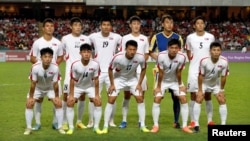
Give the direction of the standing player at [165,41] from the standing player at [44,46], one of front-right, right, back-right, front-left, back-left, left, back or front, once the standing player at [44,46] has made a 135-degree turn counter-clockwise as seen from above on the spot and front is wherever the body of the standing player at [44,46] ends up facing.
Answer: front-right

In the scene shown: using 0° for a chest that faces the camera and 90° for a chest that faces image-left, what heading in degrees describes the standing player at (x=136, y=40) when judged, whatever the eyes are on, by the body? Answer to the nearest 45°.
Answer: approximately 0°

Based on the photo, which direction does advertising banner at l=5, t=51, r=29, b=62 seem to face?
toward the camera

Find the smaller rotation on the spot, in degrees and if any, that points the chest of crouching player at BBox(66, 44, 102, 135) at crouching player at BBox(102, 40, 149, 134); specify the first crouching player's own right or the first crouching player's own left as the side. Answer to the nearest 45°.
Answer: approximately 90° to the first crouching player's own left

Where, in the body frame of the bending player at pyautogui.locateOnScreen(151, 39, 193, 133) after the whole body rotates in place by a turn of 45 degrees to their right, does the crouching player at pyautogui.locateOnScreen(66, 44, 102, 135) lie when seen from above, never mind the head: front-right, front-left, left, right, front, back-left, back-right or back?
front-right

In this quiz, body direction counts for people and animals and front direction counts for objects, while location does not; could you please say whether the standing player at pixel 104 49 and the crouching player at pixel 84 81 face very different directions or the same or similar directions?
same or similar directions

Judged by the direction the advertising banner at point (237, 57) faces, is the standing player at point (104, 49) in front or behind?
in front

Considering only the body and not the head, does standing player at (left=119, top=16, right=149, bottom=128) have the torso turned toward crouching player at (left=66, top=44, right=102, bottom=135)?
no

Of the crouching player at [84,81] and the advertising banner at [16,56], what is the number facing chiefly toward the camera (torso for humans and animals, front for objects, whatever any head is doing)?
2

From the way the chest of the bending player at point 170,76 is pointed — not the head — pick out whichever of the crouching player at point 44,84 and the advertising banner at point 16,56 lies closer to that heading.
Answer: the crouching player

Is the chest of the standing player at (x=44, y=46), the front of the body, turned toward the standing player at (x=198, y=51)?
no

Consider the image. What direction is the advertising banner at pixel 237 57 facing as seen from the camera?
toward the camera

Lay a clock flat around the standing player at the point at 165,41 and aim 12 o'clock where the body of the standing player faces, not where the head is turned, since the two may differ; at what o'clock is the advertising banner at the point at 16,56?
The advertising banner is roughly at 5 o'clock from the standing player.

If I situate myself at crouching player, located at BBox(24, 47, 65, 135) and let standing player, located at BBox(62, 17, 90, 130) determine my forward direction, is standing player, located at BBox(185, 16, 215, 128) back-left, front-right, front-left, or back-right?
front-right
